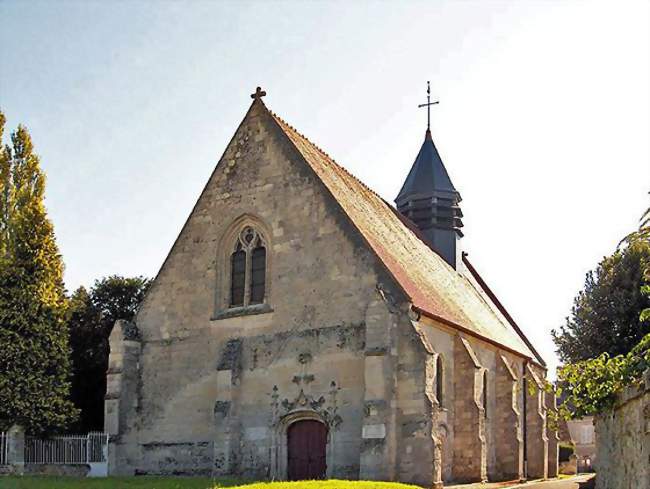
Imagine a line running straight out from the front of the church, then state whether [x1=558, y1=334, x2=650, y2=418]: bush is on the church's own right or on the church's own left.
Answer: on the church's own left

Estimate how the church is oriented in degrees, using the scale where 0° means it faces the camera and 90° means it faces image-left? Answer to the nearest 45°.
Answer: approximately 45°

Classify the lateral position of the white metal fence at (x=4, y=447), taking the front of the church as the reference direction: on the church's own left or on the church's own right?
on the church's own right

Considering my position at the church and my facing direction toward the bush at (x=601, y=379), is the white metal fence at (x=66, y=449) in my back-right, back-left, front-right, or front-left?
back-right

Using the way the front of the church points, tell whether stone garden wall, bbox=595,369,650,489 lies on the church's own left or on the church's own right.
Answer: on the church's own left
